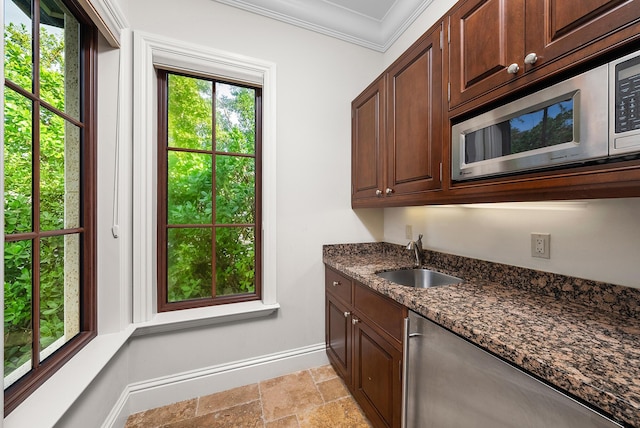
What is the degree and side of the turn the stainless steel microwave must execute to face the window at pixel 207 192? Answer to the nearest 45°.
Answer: approximately 45° to its right

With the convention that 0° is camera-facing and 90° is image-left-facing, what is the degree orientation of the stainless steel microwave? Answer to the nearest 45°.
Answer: approximately 45°

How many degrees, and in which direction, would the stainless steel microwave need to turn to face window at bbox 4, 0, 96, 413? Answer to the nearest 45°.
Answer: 0° — it already faces it

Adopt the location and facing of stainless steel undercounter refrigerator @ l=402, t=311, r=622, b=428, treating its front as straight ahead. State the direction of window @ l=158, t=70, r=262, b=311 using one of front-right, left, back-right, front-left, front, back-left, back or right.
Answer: front-right

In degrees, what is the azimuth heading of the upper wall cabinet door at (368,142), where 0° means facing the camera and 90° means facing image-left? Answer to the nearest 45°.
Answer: approximately 45°

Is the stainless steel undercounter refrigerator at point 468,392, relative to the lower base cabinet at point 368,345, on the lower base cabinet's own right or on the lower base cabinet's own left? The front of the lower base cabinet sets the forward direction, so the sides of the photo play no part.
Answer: on the lower base cabinet's own left

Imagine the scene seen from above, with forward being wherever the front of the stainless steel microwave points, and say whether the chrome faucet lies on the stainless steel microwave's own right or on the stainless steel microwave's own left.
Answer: on the stainless steel microwave's own right

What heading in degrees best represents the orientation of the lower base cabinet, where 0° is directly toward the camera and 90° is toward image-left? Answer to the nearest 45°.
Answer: approximately 45°

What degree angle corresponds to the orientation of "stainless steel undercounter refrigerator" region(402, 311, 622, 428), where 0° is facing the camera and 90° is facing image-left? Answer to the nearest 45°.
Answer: approximately 45°

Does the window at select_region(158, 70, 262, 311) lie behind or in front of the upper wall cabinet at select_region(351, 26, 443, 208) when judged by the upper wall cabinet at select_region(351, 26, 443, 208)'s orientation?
in front

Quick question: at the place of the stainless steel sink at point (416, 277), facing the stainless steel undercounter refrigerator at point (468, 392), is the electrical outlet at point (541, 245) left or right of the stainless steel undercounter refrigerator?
left
